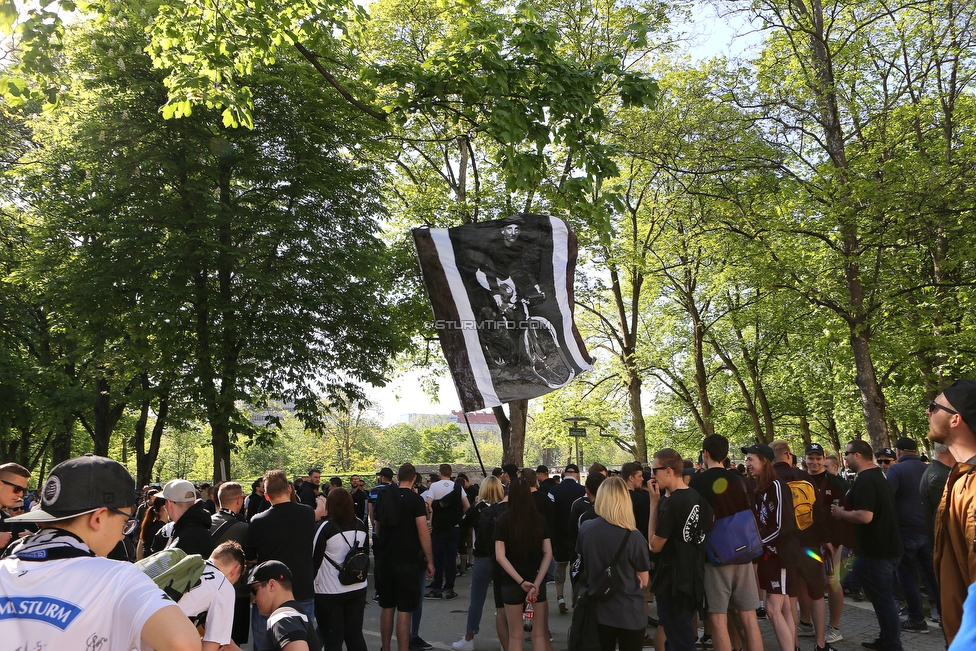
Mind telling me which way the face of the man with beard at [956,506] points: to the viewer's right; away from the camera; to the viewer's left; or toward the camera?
to the viewer's left

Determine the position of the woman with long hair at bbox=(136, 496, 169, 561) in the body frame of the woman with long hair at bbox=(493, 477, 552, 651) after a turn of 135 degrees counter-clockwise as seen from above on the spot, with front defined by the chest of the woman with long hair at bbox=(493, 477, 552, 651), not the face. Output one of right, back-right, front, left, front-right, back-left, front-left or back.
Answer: front-right

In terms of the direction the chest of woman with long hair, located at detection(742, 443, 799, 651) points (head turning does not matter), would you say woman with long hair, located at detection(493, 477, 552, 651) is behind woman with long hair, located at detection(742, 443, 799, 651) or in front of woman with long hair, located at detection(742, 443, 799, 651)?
in front

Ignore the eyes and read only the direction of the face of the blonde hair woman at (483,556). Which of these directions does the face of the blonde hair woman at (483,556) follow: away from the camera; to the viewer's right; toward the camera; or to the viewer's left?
away from the camera

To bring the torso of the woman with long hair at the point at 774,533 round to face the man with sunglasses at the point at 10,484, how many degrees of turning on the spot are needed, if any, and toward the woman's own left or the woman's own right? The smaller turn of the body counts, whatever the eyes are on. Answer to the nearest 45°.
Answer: approximately 45° to the woman's own left

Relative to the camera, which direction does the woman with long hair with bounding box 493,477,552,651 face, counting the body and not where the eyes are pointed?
away from the camera

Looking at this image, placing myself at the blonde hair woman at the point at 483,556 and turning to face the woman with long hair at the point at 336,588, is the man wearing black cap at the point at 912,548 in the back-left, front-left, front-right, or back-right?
back-left

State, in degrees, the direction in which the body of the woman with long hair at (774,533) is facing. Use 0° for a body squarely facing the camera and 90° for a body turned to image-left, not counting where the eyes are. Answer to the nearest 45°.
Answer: approximately 90°

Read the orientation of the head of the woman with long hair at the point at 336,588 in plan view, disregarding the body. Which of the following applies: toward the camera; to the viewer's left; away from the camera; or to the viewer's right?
away from the camera

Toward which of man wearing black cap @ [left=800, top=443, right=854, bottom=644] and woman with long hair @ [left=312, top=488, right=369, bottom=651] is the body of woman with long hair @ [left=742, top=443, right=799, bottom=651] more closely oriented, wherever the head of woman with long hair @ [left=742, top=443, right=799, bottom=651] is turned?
the woman with long hair

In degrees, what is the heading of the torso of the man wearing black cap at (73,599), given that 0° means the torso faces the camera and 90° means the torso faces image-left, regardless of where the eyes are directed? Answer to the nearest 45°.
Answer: approximately 225°

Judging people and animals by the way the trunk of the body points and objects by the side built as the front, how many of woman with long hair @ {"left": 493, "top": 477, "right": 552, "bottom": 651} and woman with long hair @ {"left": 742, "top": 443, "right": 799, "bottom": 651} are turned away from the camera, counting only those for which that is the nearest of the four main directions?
1

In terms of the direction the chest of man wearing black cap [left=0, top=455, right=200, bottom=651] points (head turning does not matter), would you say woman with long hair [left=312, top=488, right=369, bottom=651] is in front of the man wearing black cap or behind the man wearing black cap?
in front

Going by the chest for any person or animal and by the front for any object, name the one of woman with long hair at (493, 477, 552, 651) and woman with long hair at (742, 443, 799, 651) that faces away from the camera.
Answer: woman with long hair at (493, 477, 552, 651)

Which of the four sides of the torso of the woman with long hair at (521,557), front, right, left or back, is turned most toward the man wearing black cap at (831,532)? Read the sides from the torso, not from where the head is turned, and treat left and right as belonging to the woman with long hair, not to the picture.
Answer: right

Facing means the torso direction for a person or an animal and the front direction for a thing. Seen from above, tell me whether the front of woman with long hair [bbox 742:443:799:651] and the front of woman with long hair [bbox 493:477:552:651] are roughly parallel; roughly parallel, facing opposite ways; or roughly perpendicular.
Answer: roughly perpendicular

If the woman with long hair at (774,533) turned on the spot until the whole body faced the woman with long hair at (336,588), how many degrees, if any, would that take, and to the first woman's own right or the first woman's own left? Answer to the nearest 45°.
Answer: approximately 45° to the first woman's own left

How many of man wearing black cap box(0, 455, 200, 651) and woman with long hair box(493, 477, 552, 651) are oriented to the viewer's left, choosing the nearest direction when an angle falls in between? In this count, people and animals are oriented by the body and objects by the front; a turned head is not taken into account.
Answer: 0

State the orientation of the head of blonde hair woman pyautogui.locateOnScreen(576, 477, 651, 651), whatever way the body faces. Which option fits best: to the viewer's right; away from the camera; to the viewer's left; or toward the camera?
away from the camera

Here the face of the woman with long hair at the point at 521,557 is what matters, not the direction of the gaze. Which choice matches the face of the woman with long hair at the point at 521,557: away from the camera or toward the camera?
away from the camera
